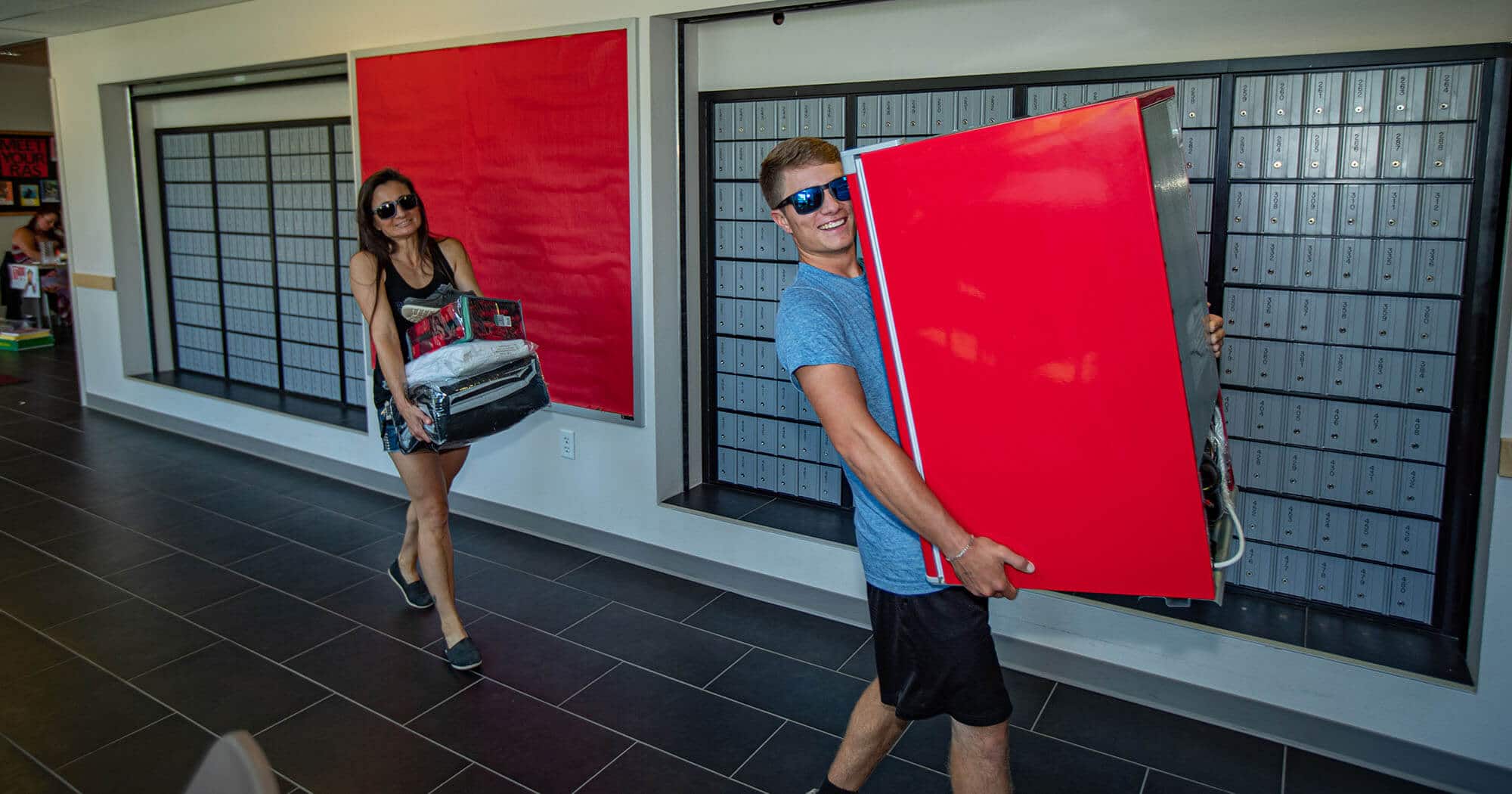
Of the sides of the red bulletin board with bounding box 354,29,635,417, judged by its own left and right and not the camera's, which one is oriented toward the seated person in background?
right

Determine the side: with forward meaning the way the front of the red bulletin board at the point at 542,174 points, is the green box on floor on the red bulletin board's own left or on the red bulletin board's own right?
on the red bulletin board's own right

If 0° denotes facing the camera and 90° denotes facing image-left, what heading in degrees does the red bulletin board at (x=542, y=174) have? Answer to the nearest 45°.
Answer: approximately 45°
